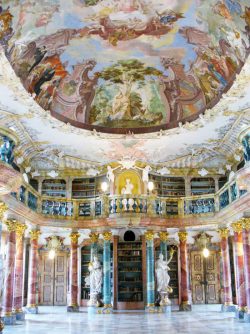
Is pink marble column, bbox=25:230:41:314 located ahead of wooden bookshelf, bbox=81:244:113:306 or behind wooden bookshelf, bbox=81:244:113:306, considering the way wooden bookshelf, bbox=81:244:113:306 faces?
ahead

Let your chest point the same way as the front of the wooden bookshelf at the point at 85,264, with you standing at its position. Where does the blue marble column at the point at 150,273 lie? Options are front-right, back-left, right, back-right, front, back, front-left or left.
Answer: front-left

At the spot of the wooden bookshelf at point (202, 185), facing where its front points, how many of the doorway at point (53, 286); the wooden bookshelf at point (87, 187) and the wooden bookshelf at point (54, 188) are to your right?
3

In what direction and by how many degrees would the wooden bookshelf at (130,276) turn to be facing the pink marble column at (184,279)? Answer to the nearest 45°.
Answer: approximately 90° to its left

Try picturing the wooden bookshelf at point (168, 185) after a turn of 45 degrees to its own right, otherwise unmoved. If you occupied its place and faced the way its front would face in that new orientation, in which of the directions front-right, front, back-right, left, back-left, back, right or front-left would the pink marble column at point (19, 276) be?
front

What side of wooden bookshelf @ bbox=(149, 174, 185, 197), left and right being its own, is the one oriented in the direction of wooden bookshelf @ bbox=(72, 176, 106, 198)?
right

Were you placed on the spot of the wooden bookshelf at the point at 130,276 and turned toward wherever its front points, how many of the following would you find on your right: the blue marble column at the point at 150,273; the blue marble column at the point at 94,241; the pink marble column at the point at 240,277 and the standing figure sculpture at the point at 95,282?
2

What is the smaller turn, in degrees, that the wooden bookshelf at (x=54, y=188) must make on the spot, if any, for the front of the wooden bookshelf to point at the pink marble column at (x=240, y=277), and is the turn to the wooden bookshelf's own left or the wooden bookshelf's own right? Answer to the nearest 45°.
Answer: approximately 45° to the wooden bookshelf's own left
